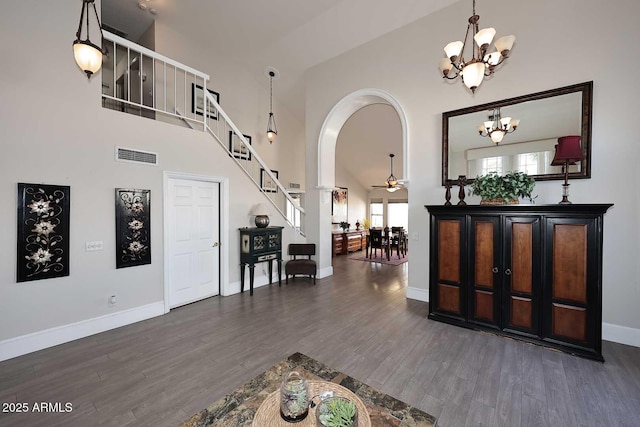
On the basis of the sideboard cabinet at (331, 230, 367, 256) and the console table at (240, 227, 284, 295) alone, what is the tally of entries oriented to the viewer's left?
0

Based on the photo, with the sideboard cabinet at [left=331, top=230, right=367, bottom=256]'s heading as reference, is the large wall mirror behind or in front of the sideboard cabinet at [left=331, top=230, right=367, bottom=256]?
in front

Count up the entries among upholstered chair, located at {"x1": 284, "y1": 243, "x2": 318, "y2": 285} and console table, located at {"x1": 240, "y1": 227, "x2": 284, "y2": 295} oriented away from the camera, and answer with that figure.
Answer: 0

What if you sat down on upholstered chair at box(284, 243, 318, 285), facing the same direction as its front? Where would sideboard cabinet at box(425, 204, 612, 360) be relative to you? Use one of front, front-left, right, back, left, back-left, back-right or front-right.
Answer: front-left

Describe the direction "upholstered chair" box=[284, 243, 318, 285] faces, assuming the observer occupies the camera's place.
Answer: facing the viewer

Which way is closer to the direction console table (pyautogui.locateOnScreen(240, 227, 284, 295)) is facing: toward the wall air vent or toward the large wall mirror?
the large wall mirror

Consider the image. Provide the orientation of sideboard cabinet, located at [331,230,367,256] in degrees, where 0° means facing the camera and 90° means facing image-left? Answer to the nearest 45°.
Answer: approximately 315°

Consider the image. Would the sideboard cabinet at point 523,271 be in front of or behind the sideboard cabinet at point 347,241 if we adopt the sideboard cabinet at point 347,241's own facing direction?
in front

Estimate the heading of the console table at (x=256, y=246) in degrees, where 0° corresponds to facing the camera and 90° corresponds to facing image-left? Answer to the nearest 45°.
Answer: approximately 315°

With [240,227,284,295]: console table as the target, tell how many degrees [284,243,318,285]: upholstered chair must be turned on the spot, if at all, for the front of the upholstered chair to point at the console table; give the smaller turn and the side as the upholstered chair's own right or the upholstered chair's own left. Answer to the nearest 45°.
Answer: approximately 45° to the upholstered chair's own right

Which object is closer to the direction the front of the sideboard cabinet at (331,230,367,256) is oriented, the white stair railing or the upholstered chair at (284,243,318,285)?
the upholstered chair

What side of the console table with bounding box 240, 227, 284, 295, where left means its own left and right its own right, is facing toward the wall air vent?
right

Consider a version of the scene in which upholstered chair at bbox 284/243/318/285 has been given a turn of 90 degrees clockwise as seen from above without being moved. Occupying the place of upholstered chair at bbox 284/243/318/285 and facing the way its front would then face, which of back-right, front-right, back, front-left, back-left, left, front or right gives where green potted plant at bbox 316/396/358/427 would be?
left
